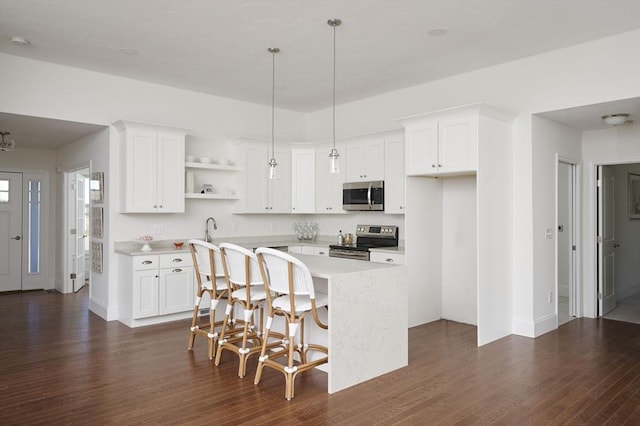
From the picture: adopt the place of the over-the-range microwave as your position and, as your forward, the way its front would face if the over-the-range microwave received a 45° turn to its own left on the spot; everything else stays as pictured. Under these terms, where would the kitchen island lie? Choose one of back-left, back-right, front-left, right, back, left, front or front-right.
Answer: front

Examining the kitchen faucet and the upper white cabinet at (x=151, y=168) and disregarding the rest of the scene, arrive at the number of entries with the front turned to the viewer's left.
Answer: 0

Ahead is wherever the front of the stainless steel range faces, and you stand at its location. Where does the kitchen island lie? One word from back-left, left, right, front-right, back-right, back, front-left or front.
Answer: front-left

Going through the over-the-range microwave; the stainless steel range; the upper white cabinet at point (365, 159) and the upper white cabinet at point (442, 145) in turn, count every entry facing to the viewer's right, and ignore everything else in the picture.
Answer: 0

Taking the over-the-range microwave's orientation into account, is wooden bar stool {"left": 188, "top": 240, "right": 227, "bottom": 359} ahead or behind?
ahead

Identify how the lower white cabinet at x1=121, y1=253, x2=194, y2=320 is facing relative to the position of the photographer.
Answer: facing the viewer and to the right of the viewer

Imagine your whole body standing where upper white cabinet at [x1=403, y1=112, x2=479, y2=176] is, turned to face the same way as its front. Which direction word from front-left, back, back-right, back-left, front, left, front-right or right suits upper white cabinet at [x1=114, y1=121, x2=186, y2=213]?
front-right

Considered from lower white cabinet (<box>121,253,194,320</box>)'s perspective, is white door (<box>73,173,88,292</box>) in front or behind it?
behind

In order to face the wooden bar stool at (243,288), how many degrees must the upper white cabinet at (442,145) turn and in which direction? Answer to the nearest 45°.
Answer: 0° — it already faces it

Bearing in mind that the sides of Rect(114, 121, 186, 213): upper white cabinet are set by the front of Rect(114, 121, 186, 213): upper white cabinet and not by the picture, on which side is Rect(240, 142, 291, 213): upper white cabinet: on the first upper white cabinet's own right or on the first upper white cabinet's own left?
on the first upper white cabinet's own left

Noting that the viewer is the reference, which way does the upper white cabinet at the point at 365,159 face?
facing the viewer and to the left of the viewer

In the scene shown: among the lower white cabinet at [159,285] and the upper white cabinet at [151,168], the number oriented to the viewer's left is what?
0

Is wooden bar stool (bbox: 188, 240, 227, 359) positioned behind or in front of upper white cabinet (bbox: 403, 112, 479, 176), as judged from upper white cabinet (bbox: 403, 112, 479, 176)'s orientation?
in front
